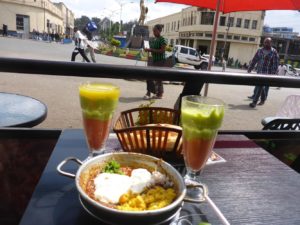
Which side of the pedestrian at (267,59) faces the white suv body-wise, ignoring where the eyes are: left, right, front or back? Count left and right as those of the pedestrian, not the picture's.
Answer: right

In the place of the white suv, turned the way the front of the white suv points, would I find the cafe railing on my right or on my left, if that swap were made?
on my right

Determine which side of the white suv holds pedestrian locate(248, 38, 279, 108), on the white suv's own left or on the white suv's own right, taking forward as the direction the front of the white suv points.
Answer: on the white suv's own right

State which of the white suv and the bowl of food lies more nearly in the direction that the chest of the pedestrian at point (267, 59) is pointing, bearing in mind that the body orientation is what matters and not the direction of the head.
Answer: the bowl of food

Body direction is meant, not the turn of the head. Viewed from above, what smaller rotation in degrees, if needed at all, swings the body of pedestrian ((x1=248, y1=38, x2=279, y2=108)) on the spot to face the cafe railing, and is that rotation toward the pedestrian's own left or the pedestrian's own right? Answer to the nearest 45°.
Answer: approximately 45° to the pedestrian's own left

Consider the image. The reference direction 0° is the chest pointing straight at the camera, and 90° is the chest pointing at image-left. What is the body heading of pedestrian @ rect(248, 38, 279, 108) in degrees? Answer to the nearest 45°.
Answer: approximately 45°
